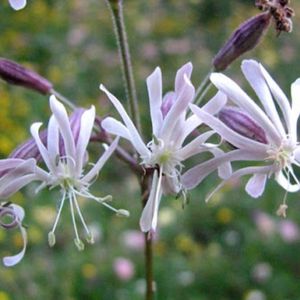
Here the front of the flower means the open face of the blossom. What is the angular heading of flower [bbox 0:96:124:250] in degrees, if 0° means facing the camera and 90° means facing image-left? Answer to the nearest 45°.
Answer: approximately 0°

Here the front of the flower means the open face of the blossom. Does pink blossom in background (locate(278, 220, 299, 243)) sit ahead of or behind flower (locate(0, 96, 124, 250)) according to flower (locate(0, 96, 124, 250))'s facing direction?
behind
